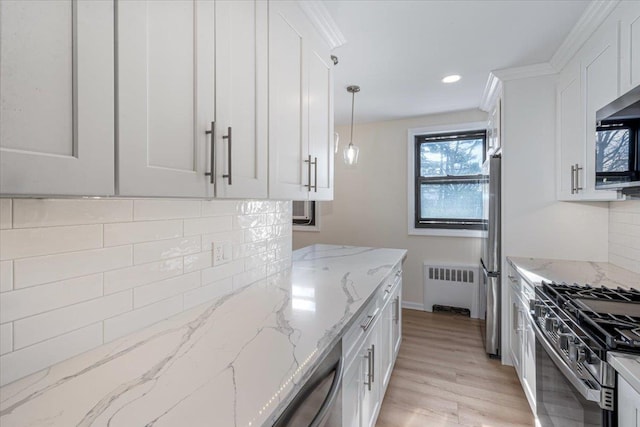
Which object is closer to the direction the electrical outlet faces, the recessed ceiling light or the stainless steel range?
the stainless steel range

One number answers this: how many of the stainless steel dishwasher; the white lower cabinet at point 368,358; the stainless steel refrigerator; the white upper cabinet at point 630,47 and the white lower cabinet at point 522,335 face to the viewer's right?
2

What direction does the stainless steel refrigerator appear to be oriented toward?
to the viewer's left

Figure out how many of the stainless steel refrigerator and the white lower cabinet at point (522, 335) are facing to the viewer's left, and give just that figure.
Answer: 2

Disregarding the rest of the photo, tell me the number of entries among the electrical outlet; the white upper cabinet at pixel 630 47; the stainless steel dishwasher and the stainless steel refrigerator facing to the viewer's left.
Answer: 2

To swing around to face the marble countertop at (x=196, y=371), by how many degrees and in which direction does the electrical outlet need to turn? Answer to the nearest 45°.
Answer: approximately 45° to its right

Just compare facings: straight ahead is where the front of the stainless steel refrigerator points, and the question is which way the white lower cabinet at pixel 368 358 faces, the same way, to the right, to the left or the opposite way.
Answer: the opposite way

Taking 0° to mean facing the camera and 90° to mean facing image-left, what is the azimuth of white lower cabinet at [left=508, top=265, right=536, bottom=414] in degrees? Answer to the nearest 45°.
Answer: approximately 90°

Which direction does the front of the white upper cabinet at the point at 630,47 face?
to the viewer's left

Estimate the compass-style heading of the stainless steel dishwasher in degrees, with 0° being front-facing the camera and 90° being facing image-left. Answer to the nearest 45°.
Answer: approximately 270°

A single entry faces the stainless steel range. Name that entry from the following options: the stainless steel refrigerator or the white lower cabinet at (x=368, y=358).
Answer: the white lower cabinet

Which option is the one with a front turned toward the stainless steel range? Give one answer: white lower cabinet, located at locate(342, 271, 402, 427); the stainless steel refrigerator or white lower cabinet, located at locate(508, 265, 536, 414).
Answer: white lower cabinet, located at locate(342, 271, 402, 427)
